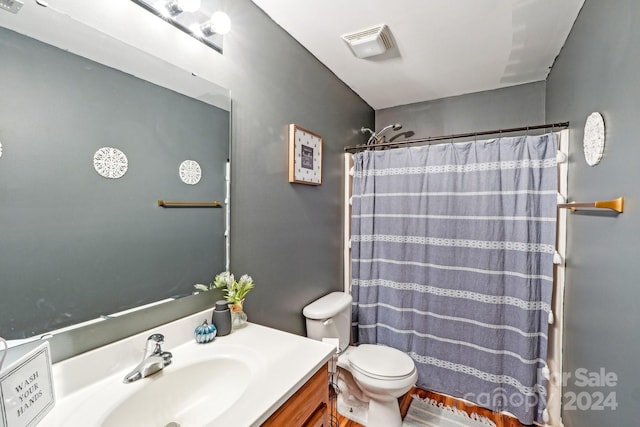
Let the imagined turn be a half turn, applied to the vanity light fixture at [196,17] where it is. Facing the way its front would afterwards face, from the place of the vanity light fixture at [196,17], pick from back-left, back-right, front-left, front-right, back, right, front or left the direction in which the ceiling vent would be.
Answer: back-right

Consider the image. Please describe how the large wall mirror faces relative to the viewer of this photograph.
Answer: facing the viewer and to the right of the viewer

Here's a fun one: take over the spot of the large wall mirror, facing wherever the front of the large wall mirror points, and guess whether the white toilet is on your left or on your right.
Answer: on your left

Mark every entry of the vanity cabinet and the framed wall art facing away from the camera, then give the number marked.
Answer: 0

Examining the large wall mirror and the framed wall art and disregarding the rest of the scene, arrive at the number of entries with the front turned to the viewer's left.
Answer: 0

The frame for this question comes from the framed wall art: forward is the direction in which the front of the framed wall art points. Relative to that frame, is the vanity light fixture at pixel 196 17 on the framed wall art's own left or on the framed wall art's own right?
on the framed wall art's own right

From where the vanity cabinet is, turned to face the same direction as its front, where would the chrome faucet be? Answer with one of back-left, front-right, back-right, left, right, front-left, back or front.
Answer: back-right

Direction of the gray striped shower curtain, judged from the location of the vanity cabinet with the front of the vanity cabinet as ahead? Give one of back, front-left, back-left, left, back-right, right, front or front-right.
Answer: left

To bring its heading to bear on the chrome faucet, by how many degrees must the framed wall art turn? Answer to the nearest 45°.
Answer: approximately 90° to its right

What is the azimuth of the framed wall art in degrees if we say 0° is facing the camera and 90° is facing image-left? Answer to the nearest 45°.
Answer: approximately 315°
